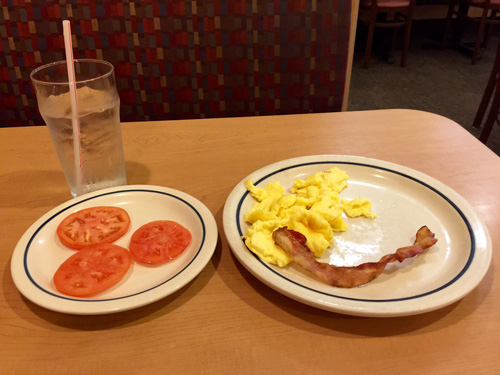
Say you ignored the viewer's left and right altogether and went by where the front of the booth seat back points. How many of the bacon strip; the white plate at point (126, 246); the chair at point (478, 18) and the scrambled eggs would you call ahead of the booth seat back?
3

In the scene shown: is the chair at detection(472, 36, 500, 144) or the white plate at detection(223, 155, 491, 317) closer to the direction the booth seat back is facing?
the white plate

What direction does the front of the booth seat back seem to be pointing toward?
toward the camera

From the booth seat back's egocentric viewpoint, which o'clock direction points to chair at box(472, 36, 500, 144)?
The chair is roughly at 8 o'clock from the booth seat back.

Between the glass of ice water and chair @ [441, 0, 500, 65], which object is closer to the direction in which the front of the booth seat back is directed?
the glass of ice water

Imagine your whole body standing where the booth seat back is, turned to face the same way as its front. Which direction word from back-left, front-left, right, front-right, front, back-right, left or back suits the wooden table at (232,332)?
front

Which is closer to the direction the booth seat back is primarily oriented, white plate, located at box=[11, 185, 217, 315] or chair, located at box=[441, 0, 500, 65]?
the white plate

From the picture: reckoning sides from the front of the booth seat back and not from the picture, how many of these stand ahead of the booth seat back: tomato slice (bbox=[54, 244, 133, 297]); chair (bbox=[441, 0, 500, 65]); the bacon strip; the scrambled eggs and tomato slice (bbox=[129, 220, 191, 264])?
4

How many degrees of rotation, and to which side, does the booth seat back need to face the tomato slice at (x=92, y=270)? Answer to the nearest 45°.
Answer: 0° — it already faces it

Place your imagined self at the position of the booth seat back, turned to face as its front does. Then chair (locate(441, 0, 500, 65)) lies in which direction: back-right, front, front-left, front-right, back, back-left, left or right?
back-left

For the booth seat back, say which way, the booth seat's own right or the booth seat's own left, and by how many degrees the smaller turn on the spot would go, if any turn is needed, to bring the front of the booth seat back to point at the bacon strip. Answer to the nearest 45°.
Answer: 0° — it already faces it

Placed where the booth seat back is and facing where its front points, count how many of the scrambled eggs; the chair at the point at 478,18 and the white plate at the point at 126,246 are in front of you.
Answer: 2

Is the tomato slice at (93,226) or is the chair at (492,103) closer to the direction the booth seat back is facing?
the tomato slice

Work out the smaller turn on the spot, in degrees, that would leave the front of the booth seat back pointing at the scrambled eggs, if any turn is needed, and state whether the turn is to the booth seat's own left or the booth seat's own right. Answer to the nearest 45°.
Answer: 0° — it already faces it

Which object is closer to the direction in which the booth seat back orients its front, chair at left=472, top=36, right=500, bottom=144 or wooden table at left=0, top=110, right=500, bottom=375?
the wooden table

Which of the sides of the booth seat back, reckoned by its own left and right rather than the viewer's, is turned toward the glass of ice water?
front

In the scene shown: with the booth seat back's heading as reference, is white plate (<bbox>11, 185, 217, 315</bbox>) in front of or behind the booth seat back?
in front
